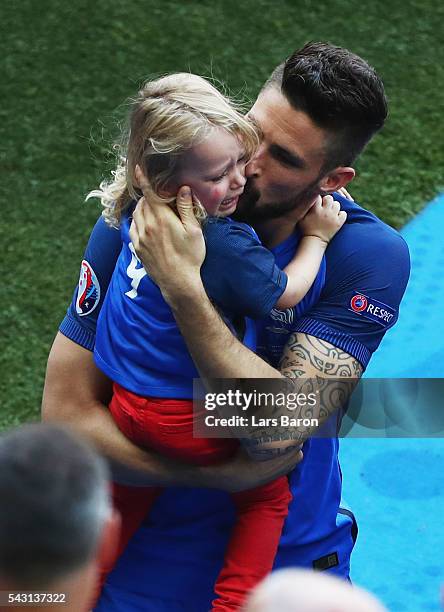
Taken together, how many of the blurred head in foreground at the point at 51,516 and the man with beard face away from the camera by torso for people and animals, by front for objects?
1

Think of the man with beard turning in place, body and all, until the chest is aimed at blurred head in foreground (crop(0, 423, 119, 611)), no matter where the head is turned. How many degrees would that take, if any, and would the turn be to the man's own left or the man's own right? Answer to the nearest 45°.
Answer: approximately 45° to the man's own left

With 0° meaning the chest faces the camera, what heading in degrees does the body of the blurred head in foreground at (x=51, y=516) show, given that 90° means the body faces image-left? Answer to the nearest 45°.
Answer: approximately 180°

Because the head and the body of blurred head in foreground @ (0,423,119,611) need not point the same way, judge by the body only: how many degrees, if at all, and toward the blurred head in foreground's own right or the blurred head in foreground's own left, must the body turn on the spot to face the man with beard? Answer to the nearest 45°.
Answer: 0° — they already face them

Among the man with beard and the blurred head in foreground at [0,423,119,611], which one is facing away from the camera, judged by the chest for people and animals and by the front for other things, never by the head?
the blurred head in foreground

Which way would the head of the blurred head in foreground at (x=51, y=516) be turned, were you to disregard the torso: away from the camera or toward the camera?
away from the camera

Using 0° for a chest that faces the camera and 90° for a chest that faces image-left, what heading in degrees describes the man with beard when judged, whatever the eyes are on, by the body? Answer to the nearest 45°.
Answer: approximately 45°
